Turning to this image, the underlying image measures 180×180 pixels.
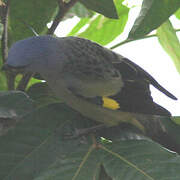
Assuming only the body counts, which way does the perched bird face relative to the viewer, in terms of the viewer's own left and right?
facing to the left of the viewer
